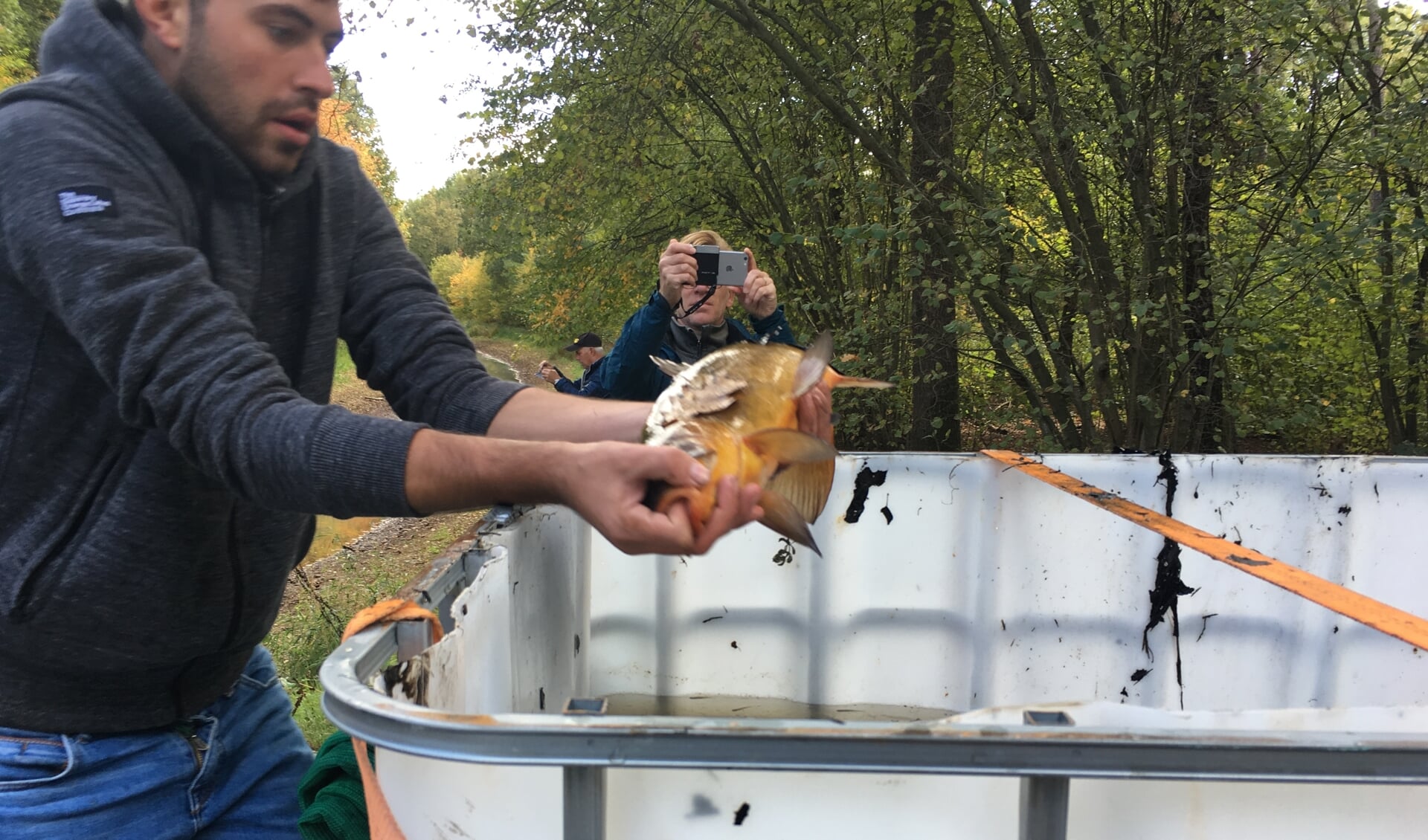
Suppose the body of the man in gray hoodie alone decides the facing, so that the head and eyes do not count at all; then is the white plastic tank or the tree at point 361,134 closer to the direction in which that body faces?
the white plastic tank

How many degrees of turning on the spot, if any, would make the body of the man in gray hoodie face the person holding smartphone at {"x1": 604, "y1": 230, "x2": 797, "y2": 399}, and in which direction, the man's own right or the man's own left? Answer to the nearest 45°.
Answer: approximately 90° to the man's own left

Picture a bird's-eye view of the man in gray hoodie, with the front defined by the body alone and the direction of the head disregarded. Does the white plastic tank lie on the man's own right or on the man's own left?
on the man's own left

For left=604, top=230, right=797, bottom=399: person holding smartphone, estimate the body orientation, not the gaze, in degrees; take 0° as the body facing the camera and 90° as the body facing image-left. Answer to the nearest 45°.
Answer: approximately 0°

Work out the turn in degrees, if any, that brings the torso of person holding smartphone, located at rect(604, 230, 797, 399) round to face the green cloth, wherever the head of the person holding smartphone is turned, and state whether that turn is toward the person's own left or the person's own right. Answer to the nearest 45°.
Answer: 0° — they already face it

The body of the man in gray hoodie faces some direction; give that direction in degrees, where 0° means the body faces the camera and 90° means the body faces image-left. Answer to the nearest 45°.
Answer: approximately 315°

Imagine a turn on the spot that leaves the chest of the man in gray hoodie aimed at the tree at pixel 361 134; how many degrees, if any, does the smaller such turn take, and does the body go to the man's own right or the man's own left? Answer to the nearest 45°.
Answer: approximately 135° to the man's own left

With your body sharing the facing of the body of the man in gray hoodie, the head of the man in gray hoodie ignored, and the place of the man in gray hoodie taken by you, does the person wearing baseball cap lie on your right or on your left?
on your left

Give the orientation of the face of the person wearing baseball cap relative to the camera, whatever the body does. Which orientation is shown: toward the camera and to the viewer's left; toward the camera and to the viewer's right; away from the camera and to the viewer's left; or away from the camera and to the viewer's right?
toward the camera and to the viewer's left

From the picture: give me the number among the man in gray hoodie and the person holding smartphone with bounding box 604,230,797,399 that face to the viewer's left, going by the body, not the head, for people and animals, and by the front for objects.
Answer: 0

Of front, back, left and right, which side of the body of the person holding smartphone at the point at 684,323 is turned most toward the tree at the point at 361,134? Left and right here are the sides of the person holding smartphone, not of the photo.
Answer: back

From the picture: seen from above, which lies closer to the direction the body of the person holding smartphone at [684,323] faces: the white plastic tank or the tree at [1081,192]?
the white plastic tank

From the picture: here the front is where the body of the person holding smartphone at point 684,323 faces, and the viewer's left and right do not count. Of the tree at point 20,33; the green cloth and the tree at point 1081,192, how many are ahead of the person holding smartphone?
1
